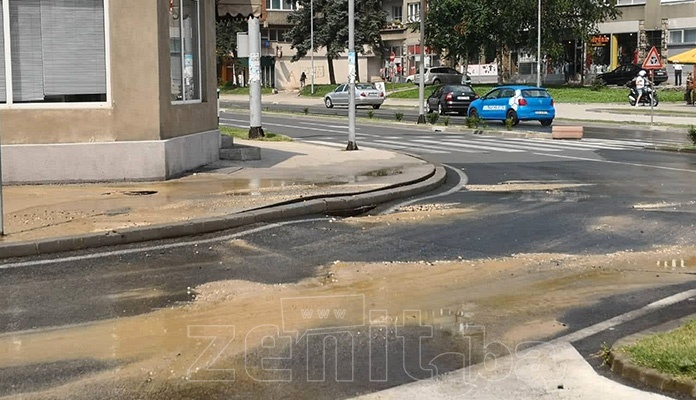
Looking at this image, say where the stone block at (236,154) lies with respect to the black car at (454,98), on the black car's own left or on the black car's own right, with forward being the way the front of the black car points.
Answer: on the black car's own left

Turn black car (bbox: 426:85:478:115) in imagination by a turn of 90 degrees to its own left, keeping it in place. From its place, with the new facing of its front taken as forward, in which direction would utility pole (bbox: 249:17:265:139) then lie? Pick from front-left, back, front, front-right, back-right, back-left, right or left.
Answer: front-left

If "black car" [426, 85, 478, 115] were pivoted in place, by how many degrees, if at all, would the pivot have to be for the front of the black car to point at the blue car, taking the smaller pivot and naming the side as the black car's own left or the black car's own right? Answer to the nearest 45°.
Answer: approximately 135° to the black car's own left

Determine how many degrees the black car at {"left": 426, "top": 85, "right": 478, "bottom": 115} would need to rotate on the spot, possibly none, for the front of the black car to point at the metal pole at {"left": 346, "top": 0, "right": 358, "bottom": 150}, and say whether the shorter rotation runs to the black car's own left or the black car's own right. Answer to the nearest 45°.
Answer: approximately 135° to the black car's own left

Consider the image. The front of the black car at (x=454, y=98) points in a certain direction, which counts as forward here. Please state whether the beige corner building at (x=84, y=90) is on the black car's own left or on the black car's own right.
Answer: on the black car's own left

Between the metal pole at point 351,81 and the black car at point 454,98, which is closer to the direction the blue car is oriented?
the black car
